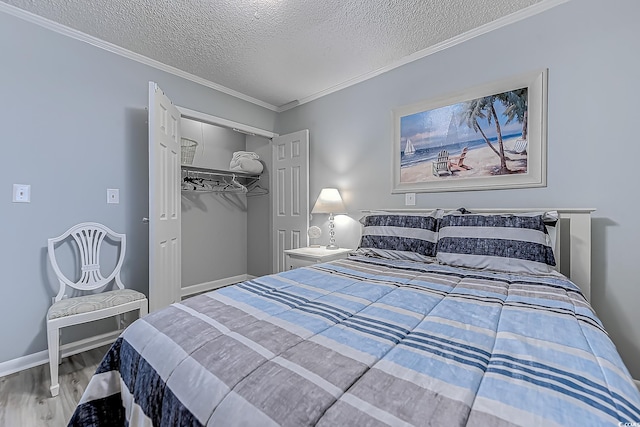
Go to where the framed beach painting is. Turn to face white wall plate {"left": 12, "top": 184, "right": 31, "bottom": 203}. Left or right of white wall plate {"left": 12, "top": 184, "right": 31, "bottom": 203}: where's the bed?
left

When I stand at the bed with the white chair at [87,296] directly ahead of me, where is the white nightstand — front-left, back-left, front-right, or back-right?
front-right

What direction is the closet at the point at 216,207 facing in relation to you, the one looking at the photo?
facing the viewer and to the right of the viewer

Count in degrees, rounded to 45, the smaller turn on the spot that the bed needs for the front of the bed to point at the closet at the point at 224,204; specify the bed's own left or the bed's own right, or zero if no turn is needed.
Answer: approximately 90° to the bed's own right

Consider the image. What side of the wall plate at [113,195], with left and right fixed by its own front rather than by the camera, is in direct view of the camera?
front

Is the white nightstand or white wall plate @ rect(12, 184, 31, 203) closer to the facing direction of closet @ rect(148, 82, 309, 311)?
the white nightstand

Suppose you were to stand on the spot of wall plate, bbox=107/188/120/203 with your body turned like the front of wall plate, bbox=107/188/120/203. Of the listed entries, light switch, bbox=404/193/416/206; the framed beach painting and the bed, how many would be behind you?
0

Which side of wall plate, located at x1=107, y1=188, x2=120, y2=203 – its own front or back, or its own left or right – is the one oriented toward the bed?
front

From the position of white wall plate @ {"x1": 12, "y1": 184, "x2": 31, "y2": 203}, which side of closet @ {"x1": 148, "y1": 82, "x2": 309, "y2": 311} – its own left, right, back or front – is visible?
right

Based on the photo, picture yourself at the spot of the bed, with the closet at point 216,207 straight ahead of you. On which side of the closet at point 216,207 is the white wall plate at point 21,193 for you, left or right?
left

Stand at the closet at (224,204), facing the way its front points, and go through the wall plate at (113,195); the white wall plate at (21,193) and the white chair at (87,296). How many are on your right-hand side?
3

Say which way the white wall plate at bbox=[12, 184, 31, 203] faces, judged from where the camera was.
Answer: facing the viewer

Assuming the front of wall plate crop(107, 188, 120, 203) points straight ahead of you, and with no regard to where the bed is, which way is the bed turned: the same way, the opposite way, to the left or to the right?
to the right

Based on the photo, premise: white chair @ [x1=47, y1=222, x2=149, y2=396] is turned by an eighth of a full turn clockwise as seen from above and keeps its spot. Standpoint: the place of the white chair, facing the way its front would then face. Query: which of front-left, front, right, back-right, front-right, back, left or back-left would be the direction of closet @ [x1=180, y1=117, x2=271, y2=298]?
back-left

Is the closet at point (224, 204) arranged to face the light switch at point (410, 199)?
yes

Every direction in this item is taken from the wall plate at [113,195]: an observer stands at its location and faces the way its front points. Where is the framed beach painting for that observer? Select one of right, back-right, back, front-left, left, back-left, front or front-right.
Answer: front-left

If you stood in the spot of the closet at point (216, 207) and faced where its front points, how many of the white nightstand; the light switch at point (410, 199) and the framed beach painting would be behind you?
0

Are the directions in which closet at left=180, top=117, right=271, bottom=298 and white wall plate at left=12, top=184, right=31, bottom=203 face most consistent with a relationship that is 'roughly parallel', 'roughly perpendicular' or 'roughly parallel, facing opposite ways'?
roughly parallel

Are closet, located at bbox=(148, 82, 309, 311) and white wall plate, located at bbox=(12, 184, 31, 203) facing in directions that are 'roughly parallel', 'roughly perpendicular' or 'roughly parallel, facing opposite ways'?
roughly parallel

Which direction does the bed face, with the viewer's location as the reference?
facing the viewer and to the left of the viewer
